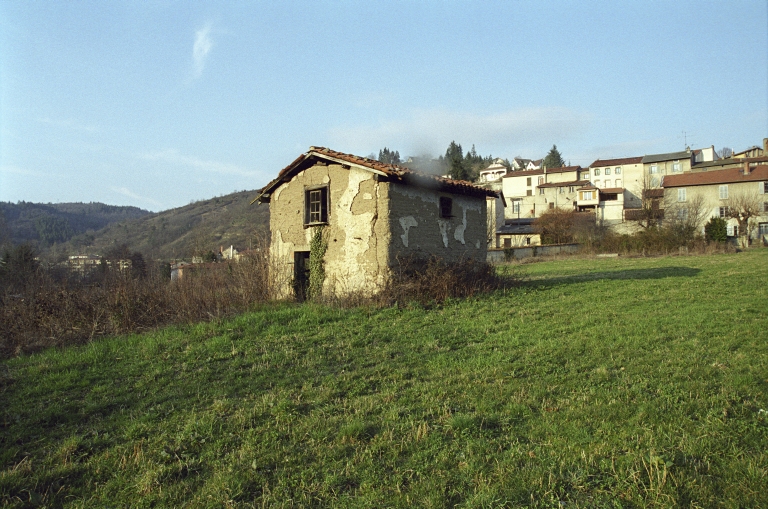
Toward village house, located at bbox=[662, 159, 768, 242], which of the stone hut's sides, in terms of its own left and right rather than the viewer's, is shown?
back

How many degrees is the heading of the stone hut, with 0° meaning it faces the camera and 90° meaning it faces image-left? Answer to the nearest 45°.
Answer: approximately 45°

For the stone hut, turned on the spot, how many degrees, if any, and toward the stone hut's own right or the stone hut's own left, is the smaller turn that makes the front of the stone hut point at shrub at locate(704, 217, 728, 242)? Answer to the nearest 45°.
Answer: approximately 180°

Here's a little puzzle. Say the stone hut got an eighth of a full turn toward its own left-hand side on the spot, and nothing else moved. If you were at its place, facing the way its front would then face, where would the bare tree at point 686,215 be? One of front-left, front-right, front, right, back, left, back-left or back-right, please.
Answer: back-left

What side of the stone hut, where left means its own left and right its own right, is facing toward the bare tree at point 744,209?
back

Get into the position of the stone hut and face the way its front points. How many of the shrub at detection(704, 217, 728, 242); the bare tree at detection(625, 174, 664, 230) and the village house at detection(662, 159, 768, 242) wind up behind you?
3

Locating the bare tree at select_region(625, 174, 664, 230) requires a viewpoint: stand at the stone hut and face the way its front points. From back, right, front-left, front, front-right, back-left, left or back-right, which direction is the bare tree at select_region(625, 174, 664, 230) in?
back

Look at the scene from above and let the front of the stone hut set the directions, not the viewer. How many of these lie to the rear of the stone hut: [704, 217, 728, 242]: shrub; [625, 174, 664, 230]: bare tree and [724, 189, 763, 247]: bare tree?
3
